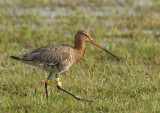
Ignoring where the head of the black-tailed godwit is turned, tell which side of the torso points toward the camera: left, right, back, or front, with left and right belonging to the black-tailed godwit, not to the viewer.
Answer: right
